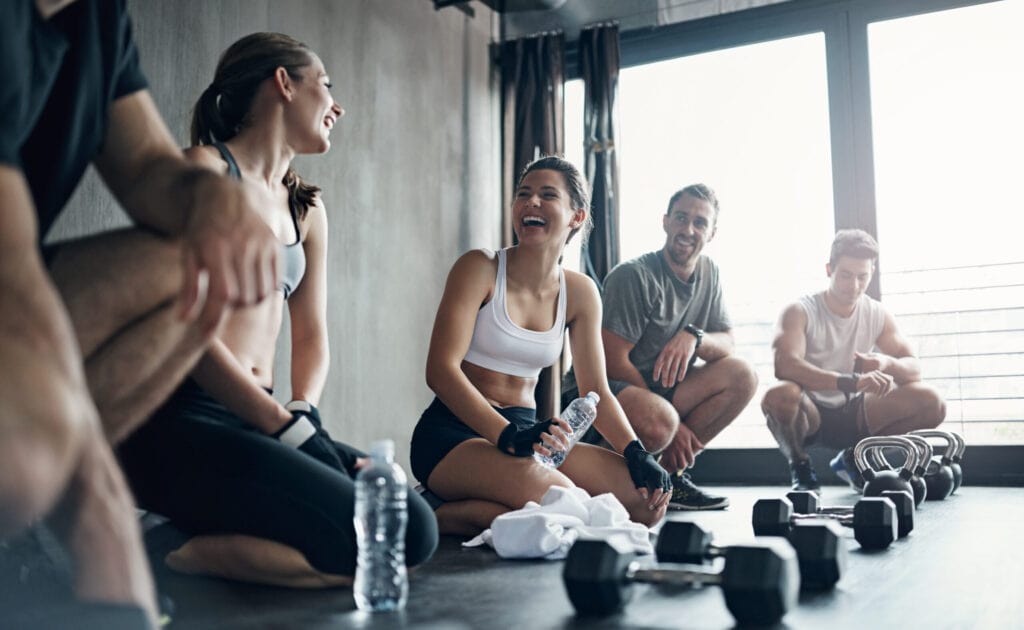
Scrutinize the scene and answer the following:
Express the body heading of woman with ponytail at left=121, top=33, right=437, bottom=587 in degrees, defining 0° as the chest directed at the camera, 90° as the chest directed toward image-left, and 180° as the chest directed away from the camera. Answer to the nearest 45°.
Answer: approximately 315°

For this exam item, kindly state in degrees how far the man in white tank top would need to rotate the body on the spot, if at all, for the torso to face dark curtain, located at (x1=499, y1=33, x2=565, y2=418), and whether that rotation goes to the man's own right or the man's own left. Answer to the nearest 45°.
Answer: approximately 90° to the man's own right

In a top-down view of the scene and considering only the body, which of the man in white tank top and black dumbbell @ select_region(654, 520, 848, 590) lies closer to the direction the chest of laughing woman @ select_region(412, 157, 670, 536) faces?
the black dumbbell

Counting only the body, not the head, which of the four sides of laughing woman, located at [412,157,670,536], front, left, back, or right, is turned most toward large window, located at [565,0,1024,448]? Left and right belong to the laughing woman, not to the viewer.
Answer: left

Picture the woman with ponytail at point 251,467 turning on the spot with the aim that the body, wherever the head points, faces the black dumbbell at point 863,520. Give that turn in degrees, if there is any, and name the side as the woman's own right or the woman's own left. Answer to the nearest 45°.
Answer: approximately 45° to the woman's own left

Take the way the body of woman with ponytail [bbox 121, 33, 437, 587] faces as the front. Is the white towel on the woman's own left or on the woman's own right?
on the woman's own left

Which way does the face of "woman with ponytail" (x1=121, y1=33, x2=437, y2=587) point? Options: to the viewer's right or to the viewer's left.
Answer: to the viewer's right

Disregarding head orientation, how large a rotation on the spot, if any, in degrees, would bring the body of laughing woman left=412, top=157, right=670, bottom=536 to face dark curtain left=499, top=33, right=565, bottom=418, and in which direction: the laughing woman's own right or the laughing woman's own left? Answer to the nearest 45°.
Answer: approximately 135° to the laughing woman's own left

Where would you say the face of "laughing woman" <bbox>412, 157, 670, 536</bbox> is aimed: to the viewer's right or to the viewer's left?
to the viewer's left
